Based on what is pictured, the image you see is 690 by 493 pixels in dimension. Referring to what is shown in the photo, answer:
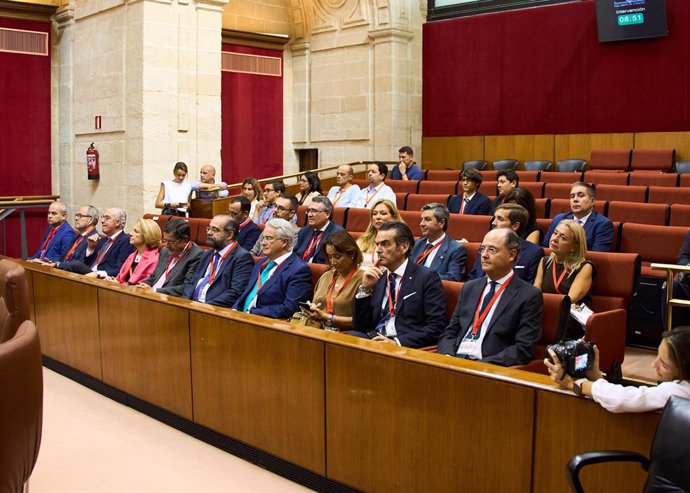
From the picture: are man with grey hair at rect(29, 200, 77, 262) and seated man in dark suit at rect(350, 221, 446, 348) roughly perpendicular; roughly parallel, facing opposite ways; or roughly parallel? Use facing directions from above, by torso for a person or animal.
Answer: roughly parallel

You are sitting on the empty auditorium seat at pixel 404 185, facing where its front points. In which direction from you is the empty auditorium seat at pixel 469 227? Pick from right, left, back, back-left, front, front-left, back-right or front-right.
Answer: front-left

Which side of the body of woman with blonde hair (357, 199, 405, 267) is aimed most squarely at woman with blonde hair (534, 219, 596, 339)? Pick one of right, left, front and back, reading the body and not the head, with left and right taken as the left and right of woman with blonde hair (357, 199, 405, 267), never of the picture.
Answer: left

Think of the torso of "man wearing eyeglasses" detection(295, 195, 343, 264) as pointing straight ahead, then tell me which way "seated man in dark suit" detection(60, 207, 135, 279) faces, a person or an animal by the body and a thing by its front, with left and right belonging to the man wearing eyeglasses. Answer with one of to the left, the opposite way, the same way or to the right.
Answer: the same way

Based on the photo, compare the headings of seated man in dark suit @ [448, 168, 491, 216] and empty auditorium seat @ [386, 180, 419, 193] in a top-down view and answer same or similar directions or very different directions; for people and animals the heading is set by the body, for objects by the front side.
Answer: same or similar directions

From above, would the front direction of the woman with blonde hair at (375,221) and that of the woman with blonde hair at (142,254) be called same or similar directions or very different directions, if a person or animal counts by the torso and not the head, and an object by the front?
same or similar directions

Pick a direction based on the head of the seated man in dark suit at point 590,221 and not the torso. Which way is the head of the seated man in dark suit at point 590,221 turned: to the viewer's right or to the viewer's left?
to the viewer's left

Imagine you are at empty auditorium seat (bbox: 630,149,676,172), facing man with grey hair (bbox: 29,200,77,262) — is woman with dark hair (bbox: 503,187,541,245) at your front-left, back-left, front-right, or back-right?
front-left

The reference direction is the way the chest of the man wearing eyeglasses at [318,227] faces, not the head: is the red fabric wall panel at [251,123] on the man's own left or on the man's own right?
on the man's own right

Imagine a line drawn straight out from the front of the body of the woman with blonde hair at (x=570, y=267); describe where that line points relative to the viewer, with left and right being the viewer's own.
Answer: facing the viewer and to the left of the viewer

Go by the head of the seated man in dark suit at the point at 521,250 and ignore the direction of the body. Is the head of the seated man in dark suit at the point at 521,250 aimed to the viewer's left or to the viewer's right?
to the viewer's left

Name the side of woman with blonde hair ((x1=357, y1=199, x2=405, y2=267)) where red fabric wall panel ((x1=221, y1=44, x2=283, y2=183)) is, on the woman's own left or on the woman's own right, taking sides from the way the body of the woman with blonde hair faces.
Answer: on the woman's own right

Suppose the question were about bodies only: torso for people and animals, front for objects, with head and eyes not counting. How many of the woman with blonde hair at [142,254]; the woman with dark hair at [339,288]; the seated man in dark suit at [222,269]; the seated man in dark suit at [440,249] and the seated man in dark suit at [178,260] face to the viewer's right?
0

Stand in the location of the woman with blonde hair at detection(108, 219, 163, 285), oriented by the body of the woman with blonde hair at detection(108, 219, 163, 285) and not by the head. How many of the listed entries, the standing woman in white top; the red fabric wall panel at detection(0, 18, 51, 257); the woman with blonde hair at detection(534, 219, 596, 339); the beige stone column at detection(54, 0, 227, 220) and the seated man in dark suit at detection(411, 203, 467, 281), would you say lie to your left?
2

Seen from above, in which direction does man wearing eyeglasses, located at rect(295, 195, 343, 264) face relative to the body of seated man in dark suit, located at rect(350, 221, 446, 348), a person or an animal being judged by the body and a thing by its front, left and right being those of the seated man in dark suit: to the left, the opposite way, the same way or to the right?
the same way

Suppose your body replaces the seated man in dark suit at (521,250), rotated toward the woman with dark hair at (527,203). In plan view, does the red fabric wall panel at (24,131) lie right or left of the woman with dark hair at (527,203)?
left

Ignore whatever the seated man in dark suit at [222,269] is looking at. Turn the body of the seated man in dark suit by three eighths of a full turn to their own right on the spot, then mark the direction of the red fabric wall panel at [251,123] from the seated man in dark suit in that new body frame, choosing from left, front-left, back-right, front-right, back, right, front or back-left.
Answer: front

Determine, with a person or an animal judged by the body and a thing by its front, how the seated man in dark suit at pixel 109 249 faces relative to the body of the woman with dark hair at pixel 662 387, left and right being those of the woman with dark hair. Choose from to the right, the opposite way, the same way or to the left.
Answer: to the left

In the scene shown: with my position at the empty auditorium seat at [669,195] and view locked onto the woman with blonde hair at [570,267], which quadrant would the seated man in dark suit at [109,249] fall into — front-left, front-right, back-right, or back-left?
front-right
